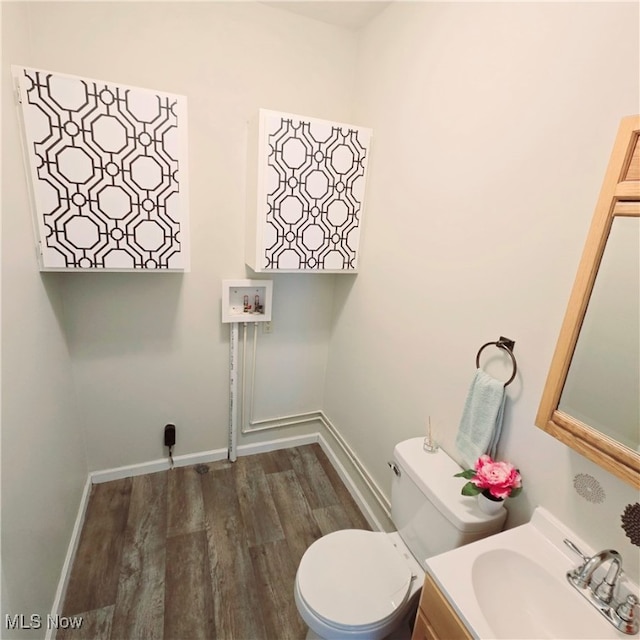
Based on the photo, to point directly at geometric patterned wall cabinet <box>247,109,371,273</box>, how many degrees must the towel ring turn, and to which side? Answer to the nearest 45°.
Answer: approximately 45° to its right

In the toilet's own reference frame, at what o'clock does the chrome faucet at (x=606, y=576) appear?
The chrome faucet is roughly at 8 o'clock from the toilet.

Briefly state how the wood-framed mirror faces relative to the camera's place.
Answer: facing the viewer and to the left of the viewer

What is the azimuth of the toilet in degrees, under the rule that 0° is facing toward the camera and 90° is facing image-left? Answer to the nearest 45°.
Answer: approximately 45°

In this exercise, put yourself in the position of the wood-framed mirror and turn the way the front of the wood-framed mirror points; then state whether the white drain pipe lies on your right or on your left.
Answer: on your right

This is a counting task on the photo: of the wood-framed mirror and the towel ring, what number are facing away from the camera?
0

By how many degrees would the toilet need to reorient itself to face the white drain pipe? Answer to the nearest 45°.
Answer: approximately 90° to its right

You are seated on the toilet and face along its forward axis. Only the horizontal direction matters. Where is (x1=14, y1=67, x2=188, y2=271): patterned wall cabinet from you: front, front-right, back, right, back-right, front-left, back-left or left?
front-right
